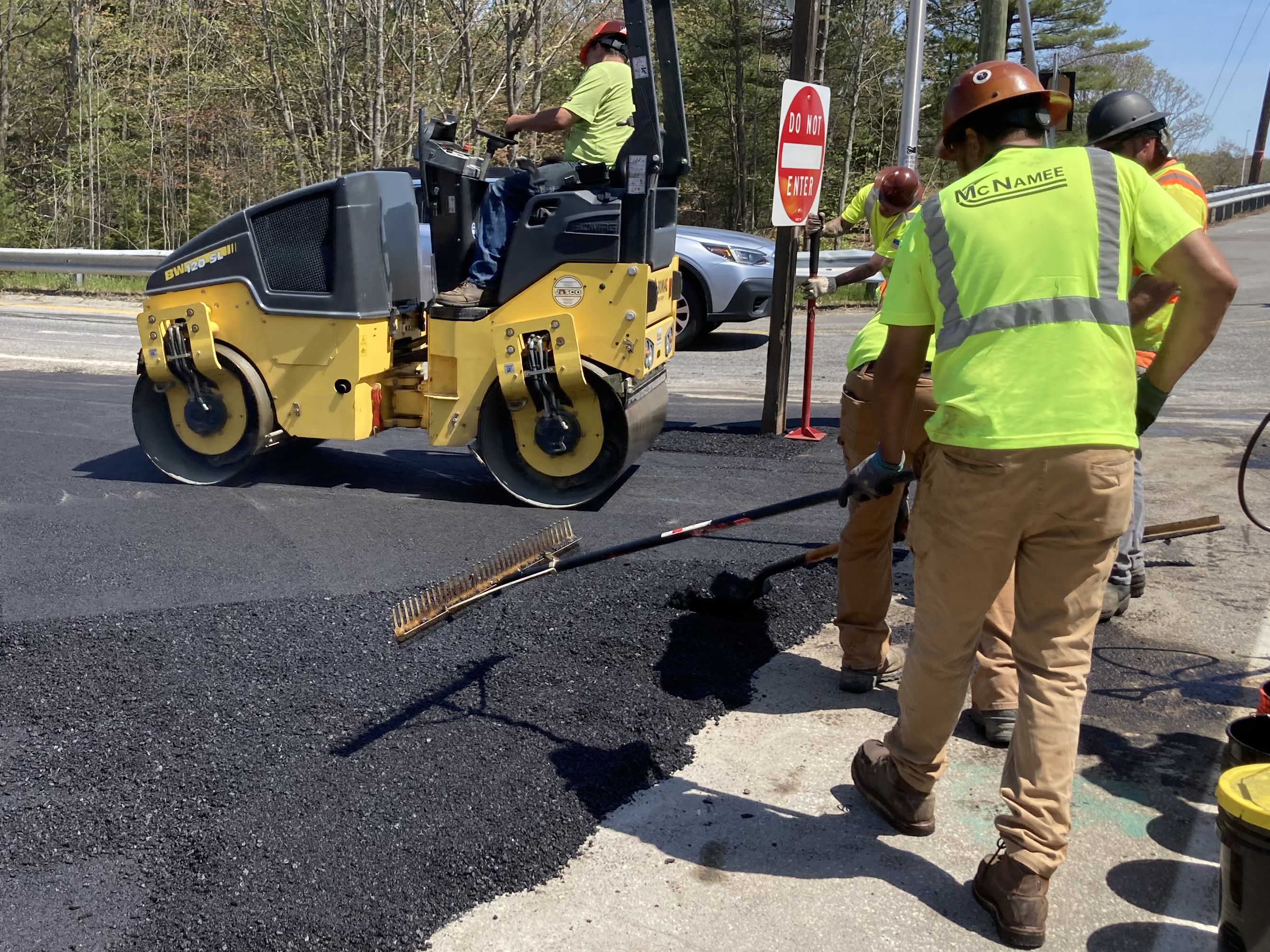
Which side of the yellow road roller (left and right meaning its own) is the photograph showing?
left

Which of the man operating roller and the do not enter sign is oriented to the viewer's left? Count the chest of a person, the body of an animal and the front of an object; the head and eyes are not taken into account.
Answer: the man operating roller

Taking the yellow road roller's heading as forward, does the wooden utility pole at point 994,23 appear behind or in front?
behind

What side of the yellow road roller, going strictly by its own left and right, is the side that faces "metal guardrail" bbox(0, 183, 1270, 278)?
right

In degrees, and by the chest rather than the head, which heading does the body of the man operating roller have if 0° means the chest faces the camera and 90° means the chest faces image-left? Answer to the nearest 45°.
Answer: approximately 90°

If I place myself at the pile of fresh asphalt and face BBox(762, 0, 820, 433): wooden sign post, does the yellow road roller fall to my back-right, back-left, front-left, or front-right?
front-left

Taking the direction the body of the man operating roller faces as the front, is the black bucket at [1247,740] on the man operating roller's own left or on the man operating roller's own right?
on the man operating roller's own left

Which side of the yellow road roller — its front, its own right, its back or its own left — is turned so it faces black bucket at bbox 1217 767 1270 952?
left
